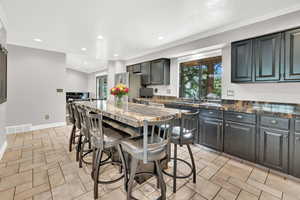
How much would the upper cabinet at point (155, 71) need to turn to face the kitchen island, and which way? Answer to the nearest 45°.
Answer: approximately 45° to its left

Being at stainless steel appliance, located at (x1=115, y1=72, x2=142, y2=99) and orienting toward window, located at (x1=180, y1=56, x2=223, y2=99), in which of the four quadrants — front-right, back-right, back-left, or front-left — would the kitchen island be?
front-right

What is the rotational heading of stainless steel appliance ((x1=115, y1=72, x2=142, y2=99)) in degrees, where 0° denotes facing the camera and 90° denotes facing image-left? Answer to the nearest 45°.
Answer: approximately 45°

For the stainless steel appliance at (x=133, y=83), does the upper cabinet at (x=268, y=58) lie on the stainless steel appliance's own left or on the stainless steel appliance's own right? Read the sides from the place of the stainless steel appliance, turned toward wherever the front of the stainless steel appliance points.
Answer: on the stainless steel appliance's own left

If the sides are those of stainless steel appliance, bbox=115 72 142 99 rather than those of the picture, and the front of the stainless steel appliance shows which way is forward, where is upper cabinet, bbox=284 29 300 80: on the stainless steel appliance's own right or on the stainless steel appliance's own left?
on the stainless steel appliance's own left

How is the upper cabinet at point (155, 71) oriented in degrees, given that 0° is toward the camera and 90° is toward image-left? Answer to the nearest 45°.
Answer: approximately 45°

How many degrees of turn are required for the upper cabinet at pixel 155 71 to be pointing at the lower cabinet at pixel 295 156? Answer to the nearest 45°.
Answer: approximately 90° to its left

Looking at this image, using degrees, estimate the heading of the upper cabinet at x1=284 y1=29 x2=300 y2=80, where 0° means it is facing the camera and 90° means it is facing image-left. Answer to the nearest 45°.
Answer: approximately 0°

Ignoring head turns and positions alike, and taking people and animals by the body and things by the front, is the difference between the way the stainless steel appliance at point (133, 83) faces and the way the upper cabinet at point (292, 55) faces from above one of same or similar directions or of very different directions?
same or similar directions

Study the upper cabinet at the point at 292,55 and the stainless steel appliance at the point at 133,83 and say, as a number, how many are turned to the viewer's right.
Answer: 0

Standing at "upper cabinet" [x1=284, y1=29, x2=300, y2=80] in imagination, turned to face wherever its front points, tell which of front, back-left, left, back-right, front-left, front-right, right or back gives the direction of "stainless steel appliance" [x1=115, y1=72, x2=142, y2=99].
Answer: right

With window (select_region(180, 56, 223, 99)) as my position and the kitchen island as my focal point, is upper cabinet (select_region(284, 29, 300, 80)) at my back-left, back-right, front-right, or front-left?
front-left
